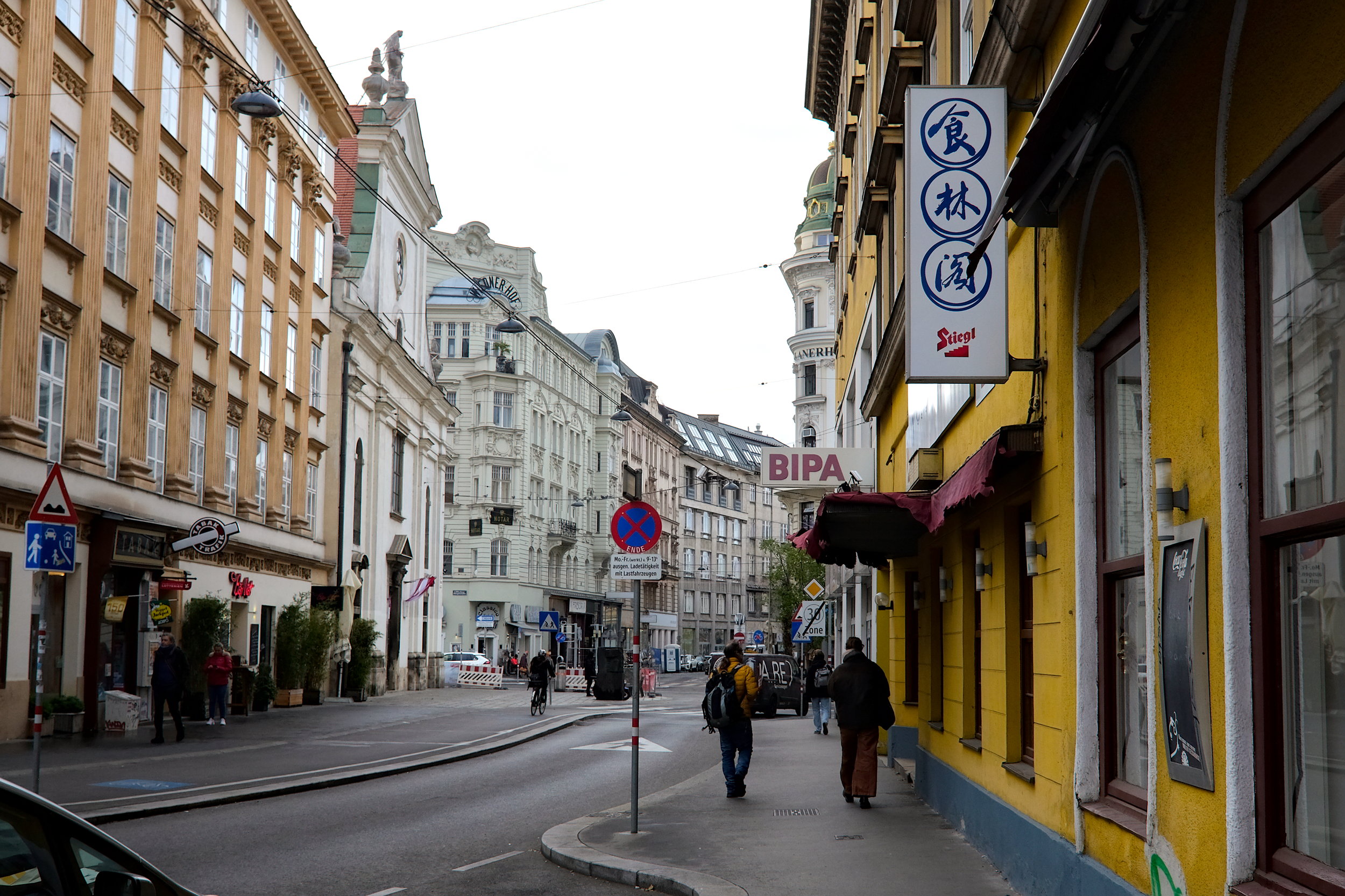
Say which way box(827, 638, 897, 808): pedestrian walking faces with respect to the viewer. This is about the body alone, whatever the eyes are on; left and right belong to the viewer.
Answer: facing away from the viewer

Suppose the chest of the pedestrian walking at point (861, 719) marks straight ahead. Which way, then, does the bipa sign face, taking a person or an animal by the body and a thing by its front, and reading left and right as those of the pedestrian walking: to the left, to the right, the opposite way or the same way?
the opposite way

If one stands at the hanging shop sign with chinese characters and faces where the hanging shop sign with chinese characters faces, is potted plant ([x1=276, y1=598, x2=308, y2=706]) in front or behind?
behind

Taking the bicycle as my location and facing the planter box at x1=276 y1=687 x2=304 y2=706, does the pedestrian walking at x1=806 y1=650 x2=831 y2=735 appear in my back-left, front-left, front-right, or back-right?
back-left
